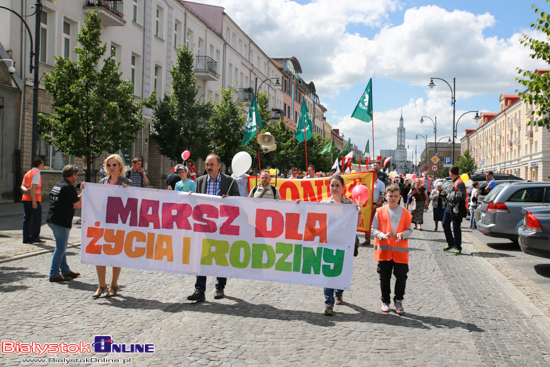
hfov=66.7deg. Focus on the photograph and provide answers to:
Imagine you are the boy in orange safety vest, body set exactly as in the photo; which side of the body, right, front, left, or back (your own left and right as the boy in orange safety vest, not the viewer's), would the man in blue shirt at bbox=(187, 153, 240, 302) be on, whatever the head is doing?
right

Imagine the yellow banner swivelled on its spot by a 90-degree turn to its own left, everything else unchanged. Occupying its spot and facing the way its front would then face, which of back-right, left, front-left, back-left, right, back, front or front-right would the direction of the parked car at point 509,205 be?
front

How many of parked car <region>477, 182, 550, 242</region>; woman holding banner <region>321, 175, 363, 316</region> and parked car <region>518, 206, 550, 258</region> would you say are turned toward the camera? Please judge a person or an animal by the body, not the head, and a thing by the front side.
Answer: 1

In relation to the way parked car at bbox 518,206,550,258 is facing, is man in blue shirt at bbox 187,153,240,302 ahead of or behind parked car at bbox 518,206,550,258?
behind

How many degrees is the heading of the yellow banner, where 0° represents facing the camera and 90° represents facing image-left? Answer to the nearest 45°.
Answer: approximately 0°

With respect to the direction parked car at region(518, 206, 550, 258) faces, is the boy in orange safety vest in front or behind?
behind

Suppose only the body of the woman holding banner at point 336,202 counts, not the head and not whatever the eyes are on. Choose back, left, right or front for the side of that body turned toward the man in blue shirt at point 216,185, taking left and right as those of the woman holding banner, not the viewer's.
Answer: right

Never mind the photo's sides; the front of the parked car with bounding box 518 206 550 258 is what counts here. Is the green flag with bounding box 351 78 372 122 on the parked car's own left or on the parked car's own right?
on the parked car's own left
